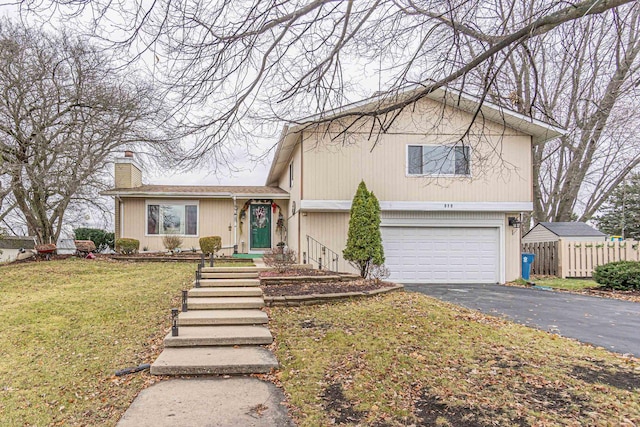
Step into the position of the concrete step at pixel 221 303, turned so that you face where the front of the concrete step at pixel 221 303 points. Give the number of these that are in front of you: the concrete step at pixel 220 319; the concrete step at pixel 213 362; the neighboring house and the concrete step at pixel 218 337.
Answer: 3

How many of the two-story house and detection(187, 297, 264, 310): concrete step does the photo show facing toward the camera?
2

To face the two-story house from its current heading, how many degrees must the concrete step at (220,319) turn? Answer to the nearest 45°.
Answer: approximately 135° to its left

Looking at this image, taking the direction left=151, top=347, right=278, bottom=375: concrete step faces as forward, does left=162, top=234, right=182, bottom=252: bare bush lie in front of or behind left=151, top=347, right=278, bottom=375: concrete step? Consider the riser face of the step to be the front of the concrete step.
behind

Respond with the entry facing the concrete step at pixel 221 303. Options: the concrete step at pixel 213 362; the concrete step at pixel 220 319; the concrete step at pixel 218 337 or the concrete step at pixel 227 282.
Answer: the concrete step at pixel 227 282

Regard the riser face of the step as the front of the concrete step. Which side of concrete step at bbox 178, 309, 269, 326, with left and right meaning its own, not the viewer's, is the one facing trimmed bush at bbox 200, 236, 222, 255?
back

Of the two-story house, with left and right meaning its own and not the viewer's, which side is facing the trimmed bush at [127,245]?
right

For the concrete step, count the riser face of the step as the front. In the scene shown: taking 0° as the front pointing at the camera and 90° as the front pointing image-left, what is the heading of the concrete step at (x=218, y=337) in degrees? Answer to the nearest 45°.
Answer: approximately 0°

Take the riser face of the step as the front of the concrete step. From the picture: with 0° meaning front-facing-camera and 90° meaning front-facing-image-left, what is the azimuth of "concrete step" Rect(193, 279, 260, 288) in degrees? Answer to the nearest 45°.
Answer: approximately 0°

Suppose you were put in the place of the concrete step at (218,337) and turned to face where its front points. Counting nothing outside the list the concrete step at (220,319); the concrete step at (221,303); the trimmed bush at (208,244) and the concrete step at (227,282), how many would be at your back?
4
